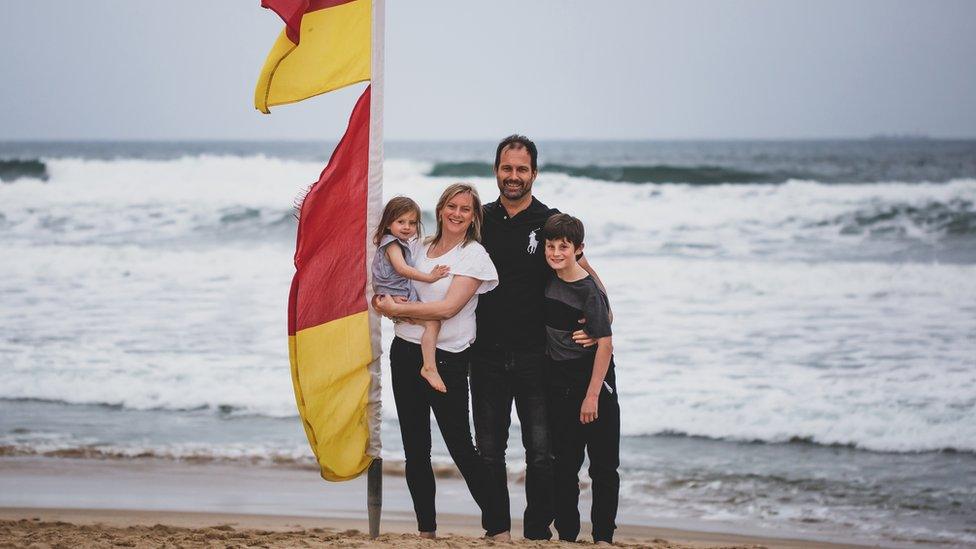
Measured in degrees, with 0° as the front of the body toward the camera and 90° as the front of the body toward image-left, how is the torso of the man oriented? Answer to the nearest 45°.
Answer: approximately 0°

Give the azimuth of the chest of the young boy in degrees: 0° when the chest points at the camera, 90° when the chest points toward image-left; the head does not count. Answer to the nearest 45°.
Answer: approximately 45°

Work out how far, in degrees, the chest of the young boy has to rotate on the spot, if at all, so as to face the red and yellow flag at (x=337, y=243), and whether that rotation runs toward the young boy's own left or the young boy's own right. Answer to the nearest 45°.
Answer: approximately 45° to the young boy's own right

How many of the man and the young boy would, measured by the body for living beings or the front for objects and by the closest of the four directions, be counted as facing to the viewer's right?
0
